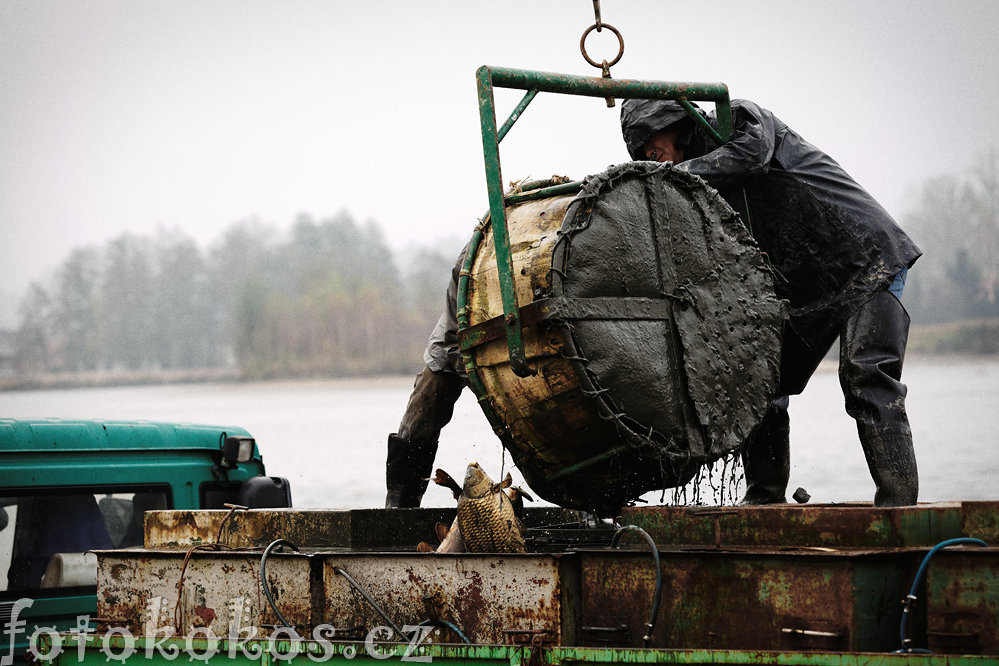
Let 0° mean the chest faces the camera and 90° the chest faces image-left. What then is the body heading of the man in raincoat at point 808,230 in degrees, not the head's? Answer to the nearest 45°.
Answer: approximately 90°

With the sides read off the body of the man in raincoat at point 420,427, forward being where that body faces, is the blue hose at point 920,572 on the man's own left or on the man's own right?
on the man's own right

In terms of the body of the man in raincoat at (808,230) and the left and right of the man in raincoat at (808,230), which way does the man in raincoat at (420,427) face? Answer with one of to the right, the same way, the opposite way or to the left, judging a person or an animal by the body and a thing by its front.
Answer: the opposite way

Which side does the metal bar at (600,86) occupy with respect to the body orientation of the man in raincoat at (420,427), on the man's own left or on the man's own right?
on the man's own right

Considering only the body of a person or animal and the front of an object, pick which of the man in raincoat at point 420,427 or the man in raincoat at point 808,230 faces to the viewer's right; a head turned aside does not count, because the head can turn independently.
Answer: the man in raincoat at point 420,427

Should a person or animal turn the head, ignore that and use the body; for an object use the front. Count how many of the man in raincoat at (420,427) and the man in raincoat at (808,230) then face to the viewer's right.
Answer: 1

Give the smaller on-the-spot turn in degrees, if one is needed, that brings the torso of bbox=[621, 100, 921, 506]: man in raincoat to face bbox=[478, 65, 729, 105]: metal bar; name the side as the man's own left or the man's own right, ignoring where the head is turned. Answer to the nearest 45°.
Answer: approximately 45° to the man's own left

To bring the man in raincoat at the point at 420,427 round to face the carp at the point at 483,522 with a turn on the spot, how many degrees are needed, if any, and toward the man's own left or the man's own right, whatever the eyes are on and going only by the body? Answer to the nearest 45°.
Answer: approximately 90° to the man's own right

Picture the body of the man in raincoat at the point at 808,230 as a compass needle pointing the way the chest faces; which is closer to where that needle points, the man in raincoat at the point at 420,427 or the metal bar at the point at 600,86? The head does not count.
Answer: the man in raincoat

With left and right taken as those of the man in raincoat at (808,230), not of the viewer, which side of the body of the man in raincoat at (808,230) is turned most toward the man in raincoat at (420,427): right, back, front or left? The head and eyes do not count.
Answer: front

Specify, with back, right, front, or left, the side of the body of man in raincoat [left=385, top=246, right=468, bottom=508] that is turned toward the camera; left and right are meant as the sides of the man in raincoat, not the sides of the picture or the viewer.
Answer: right

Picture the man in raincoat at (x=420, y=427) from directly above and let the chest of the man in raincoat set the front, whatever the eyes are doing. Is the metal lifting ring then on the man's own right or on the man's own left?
on the man's own right
